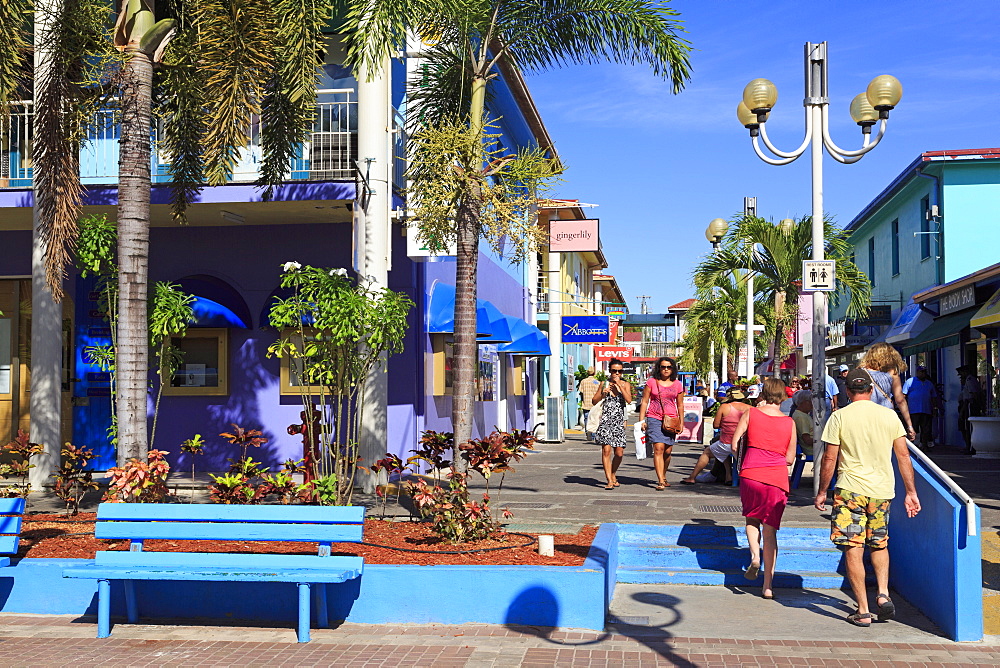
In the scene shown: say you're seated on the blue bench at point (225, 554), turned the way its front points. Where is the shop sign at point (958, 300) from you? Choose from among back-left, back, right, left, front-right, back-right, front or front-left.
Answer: back-left

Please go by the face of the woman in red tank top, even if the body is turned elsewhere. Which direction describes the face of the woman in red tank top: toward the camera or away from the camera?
away from the camera

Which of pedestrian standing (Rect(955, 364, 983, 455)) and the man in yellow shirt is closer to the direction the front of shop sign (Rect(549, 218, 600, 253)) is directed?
the man in yellow shirt

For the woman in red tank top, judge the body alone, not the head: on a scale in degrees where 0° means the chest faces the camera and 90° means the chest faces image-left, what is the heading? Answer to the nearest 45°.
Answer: approximately 180°

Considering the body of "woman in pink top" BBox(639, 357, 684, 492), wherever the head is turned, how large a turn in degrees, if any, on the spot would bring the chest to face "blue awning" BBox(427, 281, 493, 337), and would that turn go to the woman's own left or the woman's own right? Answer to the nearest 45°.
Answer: approximately 135° to the woman's own right

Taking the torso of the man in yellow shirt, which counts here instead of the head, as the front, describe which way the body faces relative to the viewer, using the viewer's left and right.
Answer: facing away from the viewer

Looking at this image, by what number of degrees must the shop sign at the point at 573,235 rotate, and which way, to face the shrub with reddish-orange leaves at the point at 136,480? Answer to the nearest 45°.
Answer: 0° — it already faces it
